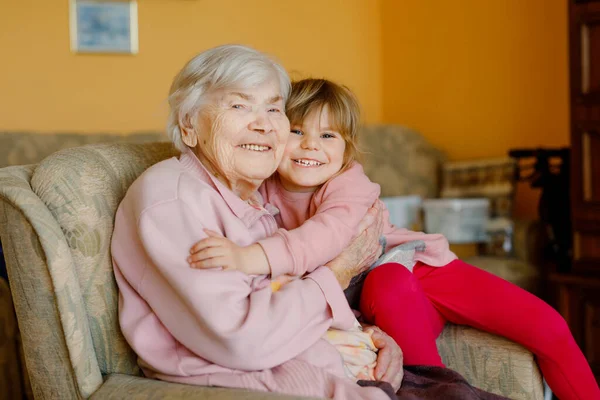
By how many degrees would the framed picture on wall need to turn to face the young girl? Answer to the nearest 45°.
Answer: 0° — it already faces them

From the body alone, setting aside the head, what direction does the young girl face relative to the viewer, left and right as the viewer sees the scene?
facing the viewer and to the left of the viewer

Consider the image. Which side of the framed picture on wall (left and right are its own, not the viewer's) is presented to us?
front

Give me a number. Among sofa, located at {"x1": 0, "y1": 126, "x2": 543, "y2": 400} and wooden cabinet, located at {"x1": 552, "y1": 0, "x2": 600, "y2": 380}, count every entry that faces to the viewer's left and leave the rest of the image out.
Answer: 1

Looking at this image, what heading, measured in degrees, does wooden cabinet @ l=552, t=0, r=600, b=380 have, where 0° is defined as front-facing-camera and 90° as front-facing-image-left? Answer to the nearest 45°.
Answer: approximately 90°

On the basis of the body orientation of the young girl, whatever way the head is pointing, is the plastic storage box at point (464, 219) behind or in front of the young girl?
behind

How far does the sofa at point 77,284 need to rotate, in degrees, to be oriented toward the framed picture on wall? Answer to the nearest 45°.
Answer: approximately 135° to its left

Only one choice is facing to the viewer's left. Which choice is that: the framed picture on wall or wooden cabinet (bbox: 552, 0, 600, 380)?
the wooden cabinet

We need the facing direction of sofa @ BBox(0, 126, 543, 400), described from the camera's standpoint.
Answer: facing the viewer and to the right of the viewer
